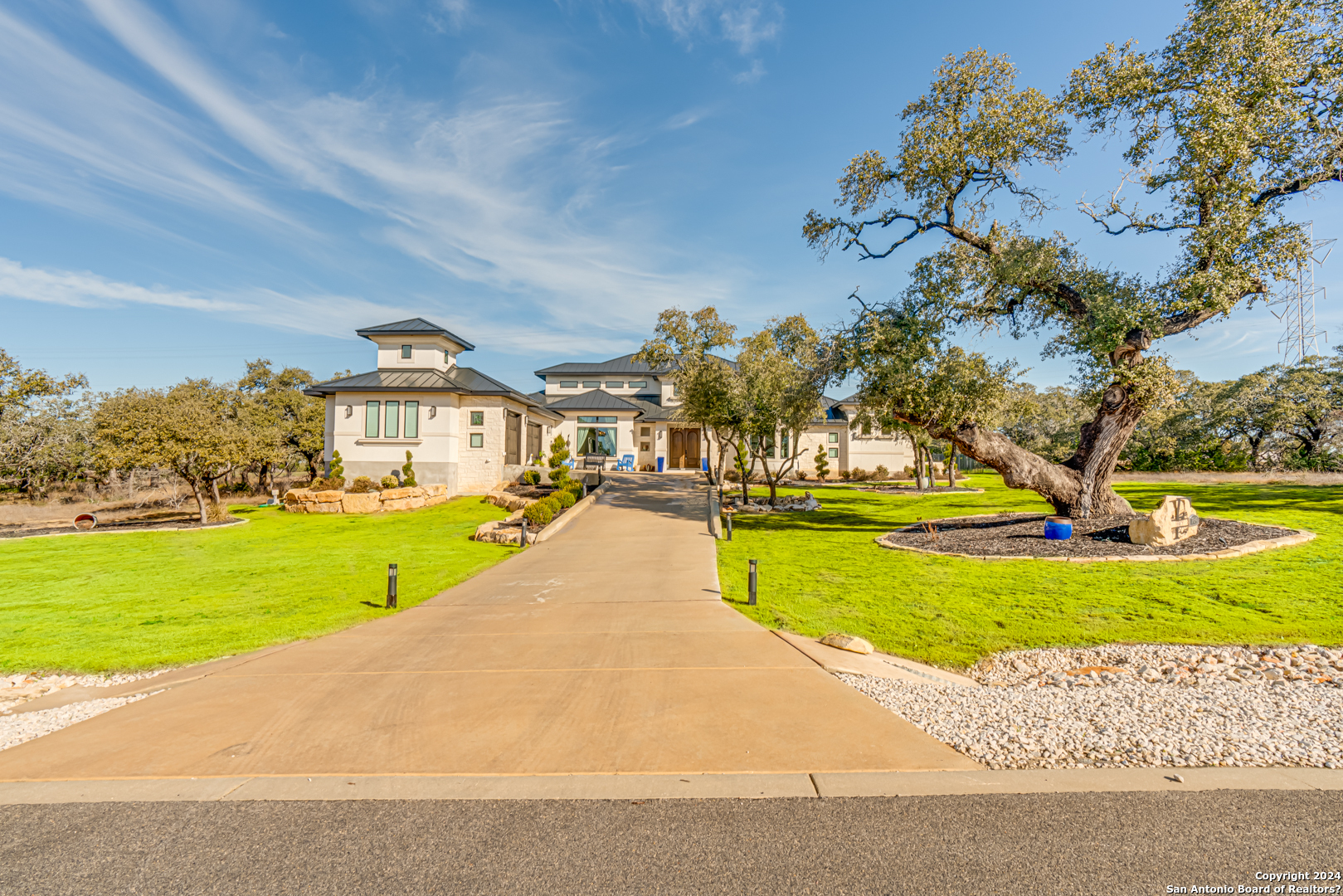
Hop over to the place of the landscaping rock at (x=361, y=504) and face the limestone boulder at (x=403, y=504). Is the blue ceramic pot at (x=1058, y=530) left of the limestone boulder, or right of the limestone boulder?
right

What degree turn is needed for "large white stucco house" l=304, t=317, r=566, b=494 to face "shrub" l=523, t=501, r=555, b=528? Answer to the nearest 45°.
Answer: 0° — it already faces it

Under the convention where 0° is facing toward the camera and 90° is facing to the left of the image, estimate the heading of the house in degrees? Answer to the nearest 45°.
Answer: approximately 0°

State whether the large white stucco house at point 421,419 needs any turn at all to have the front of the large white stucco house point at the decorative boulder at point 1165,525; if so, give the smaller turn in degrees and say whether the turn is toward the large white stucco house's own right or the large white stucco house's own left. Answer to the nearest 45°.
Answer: approximately 45° to the large white stucco house's own left

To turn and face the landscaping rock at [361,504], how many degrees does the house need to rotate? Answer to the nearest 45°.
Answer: approximately 45° to its right

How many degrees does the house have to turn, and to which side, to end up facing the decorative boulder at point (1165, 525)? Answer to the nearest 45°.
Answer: approximately 45° to its left

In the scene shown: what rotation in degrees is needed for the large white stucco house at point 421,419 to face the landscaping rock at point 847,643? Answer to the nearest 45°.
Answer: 0° — it already faces it
